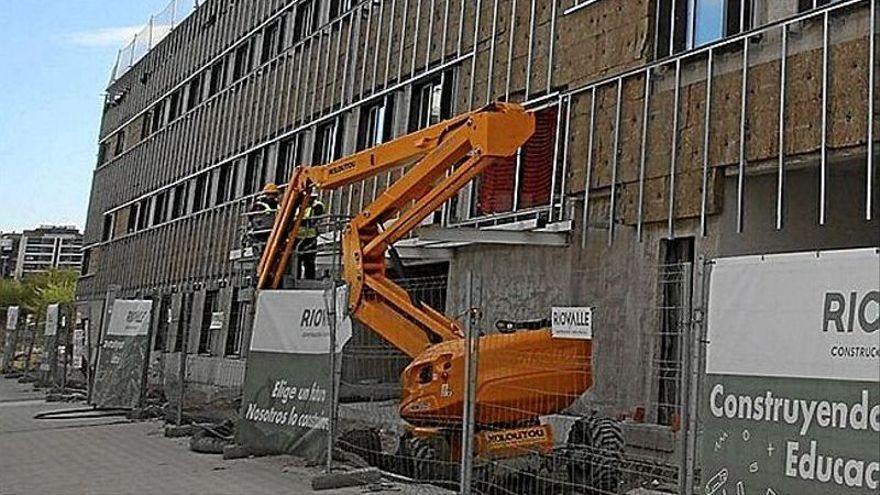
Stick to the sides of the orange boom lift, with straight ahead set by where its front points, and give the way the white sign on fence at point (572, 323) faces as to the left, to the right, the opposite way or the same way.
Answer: to the left

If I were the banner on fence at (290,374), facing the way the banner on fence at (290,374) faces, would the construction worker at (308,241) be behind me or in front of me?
behind

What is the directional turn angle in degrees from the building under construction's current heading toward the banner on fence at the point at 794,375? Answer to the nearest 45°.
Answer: approximately 45° to its left

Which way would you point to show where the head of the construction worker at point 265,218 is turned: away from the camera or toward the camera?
away from the camera

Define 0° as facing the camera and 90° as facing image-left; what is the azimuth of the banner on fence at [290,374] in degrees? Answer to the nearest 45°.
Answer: approximately 45°

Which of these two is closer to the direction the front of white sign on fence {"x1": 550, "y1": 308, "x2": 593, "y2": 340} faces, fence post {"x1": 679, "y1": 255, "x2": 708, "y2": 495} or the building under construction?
the fence post

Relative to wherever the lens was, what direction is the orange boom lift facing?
facing to the left of the viewer

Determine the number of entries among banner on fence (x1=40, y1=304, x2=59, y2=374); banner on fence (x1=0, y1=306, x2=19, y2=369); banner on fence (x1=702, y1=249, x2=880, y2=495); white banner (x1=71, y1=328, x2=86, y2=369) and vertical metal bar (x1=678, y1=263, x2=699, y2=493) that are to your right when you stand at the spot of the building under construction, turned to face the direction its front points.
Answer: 3

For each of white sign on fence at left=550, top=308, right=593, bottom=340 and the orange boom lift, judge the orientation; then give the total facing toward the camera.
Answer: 1

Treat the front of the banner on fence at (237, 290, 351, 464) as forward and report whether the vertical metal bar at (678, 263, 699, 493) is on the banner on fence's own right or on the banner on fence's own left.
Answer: on the banner on fence's own left

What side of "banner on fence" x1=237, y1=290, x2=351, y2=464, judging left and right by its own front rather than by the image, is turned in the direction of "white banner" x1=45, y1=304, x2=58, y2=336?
right

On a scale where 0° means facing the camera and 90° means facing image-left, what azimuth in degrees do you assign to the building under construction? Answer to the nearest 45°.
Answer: approximately 45°
